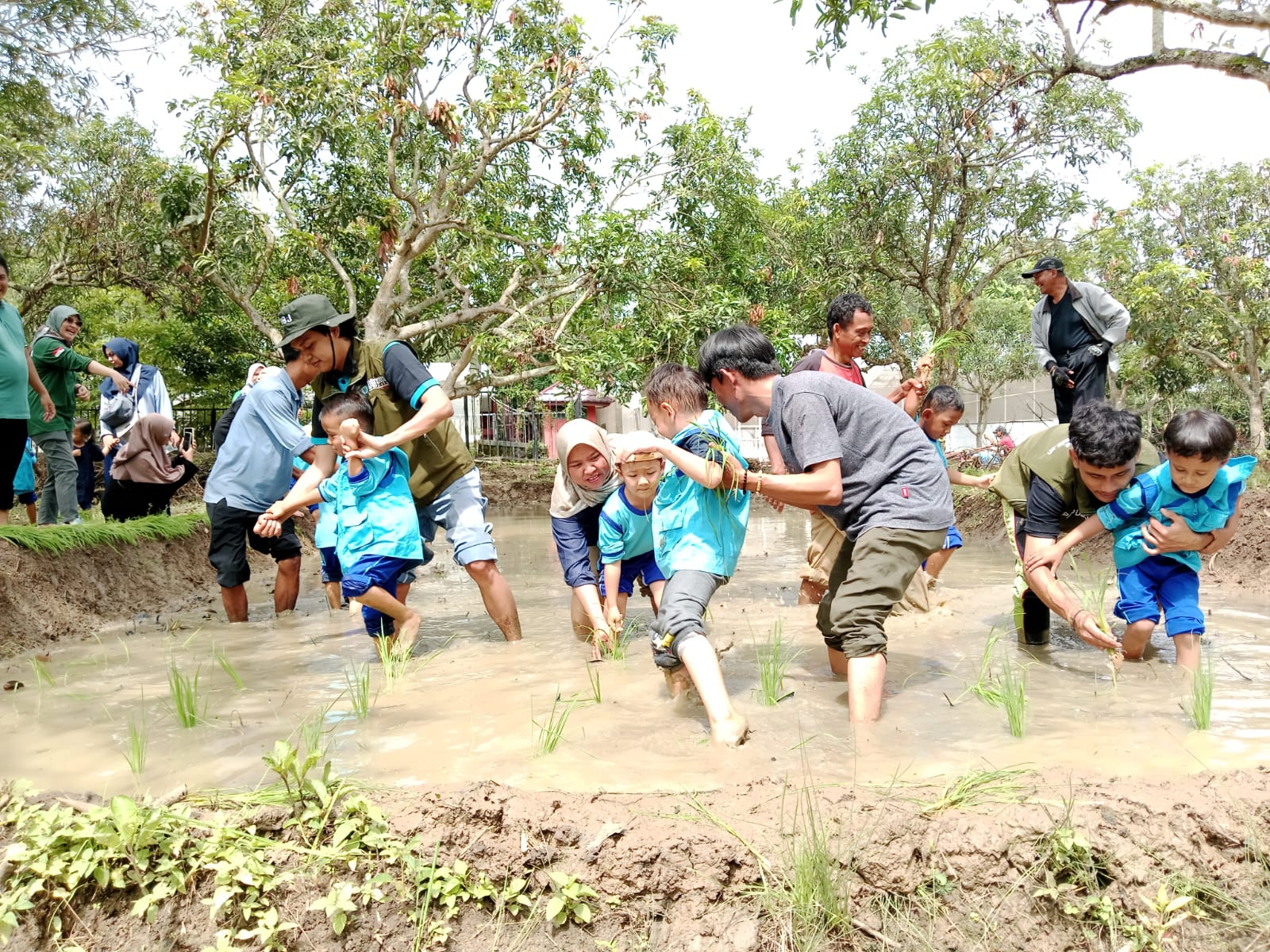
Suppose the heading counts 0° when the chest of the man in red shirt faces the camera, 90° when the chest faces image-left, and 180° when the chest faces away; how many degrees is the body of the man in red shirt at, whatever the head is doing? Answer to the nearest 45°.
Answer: approximately 315°

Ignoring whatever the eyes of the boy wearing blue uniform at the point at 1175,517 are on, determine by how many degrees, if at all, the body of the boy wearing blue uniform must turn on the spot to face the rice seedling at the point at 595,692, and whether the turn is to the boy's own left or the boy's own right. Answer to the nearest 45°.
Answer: approximately 45° to the boy's own right

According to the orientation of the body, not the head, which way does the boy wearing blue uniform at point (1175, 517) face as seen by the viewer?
toward the camera

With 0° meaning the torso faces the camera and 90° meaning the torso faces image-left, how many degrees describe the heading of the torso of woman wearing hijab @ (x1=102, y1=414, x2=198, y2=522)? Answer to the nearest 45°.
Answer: approximately 270°

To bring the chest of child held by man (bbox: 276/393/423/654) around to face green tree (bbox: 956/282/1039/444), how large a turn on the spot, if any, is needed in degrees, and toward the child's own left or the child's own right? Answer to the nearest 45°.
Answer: approximately 180°

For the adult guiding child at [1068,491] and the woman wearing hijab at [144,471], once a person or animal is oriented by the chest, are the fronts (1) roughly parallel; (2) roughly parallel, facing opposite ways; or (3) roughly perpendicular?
roughly perpendicular

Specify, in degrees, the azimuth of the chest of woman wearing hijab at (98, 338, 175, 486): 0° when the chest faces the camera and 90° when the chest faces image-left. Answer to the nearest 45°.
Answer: approximately 45°

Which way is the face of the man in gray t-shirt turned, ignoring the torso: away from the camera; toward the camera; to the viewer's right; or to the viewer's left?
to the viewer's left

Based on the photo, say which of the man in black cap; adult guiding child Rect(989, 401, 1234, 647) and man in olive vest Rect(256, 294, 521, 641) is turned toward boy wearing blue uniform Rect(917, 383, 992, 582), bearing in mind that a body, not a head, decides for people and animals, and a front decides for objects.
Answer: the man in black cap
